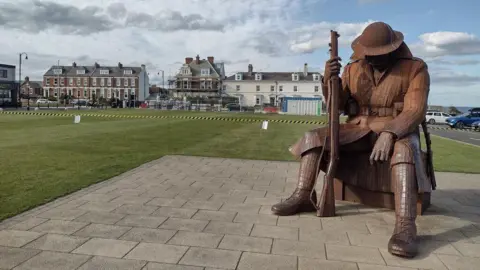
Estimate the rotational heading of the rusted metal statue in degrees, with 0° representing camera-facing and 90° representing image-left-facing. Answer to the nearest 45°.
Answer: approximately 45°
